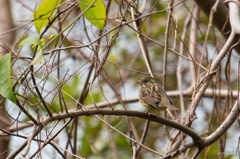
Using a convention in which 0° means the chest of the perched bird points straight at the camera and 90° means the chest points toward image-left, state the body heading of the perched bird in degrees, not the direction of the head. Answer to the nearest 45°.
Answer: approximately 90°
